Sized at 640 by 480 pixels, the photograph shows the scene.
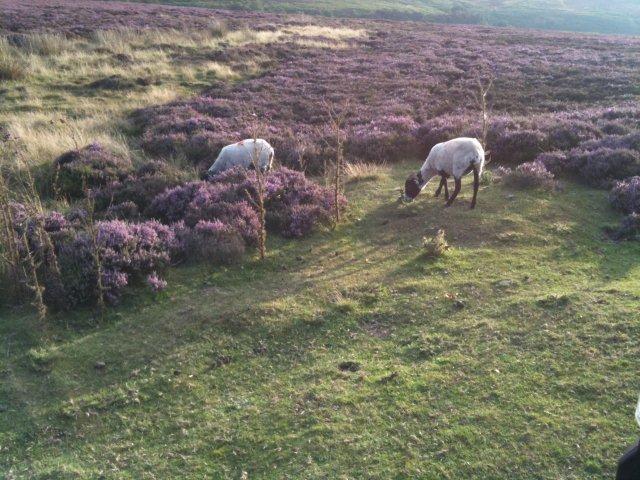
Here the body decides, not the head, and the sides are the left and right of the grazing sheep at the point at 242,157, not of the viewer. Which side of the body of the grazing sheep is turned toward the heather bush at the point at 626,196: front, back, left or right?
back

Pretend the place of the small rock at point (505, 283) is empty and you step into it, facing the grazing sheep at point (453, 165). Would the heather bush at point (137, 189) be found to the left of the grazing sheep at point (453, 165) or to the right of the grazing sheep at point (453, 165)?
left

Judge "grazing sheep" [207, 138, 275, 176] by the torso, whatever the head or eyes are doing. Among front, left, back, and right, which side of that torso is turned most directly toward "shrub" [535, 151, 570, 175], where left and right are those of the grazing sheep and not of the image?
back

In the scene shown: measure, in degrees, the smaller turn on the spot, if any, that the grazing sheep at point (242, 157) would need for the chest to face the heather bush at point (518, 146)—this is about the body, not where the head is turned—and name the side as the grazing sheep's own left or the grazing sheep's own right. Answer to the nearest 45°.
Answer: approximately 180°

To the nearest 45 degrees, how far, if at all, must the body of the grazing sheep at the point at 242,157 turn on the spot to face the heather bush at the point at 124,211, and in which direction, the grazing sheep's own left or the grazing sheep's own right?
approximately 45° to the grazing sheep's own left

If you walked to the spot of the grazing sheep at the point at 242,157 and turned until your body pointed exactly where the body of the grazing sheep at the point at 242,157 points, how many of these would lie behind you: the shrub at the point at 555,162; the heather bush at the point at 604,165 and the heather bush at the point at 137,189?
2

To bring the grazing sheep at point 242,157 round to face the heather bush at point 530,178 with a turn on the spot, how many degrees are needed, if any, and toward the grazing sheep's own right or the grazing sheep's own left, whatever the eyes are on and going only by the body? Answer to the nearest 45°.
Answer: approximately 180°

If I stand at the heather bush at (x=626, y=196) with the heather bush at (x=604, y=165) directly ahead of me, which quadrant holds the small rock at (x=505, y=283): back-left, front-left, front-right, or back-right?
back-left

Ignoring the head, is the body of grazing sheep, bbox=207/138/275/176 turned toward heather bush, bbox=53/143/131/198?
yes

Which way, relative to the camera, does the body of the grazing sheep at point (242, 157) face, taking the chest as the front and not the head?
to the viewer's left

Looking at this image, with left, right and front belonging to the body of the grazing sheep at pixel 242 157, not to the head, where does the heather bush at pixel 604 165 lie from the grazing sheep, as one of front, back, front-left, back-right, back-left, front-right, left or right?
back

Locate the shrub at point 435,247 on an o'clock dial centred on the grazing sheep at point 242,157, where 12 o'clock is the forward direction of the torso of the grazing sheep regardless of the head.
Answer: The shrub is roughly at 8 o'clock from the grazing sheep.

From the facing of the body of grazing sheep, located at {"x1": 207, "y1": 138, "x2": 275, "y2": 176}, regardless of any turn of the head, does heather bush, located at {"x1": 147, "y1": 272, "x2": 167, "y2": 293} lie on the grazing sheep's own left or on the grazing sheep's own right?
on the grazing sheep's own left

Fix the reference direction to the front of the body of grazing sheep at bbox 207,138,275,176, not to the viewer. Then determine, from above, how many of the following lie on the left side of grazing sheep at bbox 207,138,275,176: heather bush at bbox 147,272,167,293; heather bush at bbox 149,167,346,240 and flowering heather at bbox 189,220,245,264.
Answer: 3
